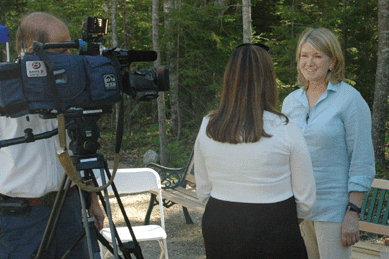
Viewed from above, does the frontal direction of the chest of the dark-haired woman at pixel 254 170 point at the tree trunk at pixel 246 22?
yes

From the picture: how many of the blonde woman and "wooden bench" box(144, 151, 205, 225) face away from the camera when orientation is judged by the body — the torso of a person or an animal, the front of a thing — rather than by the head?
0

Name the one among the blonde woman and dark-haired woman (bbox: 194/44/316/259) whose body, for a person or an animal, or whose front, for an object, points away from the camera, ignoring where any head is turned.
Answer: the dark-haired woman

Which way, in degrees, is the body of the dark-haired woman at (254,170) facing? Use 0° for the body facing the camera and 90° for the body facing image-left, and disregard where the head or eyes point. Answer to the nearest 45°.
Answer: approximately 180°

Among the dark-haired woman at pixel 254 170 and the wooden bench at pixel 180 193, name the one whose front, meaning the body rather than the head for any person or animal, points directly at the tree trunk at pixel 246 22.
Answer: the dark-haired woman

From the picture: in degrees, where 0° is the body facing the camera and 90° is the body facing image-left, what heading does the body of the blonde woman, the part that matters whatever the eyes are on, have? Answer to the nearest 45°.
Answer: approximately 45°

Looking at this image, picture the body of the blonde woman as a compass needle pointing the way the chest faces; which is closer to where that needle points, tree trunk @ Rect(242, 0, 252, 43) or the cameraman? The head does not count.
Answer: the cameraman

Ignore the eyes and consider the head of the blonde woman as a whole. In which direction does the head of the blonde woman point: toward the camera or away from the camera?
toward the camera

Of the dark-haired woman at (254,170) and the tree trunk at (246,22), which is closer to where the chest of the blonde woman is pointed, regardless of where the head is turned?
the dark-haired woman

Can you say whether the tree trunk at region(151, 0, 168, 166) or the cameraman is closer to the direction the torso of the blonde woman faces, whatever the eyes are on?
the cameraman

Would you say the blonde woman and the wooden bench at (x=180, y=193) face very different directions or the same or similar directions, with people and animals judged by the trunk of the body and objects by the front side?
same or similar directions

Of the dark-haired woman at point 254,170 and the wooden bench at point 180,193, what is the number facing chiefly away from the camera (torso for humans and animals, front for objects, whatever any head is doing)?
1

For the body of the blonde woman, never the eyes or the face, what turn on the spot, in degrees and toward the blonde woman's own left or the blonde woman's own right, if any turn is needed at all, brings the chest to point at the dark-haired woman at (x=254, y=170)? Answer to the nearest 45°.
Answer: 0° — they already face them

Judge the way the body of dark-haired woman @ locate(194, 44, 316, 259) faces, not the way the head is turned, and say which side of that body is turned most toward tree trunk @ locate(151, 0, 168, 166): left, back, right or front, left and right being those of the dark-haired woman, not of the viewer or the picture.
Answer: front

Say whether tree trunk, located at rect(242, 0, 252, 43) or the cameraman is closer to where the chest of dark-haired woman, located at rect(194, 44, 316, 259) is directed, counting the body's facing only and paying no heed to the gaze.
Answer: the tree trunk

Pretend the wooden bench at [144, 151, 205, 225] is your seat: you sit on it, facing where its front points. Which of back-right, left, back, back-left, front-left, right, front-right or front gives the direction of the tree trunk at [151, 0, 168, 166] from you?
back-right

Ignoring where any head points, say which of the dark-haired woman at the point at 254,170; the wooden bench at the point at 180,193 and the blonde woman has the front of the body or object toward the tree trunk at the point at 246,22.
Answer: the dark-haired woman

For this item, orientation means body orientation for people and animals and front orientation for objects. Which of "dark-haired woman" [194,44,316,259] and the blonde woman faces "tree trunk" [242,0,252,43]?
the dark-haired woman
